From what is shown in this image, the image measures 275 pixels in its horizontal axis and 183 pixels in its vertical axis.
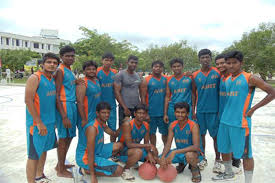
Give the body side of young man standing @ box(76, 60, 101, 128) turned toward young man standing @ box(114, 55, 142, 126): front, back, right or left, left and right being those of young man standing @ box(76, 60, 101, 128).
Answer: left

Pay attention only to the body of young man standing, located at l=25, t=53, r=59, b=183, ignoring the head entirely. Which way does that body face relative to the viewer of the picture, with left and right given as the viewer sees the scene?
facing the viewer and to the right of the viewer

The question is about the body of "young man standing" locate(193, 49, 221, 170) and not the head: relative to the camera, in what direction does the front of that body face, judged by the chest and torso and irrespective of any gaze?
toward the camera

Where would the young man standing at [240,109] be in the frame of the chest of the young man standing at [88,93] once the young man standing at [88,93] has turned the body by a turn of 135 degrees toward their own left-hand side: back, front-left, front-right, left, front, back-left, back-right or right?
back-right

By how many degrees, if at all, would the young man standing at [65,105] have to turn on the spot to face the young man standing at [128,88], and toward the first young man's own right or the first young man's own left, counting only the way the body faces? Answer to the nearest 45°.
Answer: approximately 90° to the first young man's own left

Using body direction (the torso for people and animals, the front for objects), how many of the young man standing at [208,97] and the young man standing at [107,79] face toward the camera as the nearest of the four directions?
2

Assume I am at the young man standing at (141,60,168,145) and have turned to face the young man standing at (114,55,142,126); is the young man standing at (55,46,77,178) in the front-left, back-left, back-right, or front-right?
front-left

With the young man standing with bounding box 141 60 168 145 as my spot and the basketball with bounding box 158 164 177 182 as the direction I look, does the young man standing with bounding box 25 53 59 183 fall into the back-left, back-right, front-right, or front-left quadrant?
front-right

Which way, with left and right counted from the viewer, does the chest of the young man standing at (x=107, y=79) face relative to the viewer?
facing the viewer

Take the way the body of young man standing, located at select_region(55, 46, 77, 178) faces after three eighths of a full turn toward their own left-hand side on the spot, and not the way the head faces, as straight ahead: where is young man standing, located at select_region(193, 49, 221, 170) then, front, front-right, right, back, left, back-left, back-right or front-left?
right

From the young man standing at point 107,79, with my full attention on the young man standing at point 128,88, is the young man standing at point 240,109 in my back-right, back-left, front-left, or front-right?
front-right

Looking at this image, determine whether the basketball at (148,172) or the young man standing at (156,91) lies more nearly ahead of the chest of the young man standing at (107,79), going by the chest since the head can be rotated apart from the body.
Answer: the basketball
